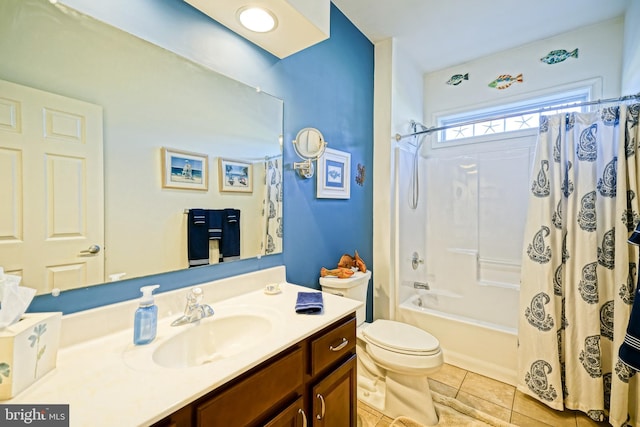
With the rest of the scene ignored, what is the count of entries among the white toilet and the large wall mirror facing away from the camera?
0

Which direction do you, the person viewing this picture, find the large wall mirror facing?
facing the viewer and to the right of the viewer

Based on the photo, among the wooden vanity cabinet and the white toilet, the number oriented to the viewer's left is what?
0

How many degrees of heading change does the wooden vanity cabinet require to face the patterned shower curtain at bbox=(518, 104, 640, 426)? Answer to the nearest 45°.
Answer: approximately 45° to its left

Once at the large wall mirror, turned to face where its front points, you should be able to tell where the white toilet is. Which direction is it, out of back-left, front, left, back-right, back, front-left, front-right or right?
front-left

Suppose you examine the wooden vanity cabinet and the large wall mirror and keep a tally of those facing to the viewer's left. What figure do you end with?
0

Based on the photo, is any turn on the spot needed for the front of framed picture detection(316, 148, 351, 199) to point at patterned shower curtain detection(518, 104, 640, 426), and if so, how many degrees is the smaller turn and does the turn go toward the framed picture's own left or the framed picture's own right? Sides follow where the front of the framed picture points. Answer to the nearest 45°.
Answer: approximately 45° to the framed picture's own left

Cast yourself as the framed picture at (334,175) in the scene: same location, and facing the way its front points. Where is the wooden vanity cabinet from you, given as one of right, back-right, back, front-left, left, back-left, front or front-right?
front-right

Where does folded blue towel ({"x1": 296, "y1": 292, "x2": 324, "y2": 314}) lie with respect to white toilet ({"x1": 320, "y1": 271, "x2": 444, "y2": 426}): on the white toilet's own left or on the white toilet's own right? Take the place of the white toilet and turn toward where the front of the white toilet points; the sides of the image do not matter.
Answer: on the white toilet's own right

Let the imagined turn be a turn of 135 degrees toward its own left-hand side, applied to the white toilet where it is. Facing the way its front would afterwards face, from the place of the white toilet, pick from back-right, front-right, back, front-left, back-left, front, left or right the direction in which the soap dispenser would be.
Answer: back-left

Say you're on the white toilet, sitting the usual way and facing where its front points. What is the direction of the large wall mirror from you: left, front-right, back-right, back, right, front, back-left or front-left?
right

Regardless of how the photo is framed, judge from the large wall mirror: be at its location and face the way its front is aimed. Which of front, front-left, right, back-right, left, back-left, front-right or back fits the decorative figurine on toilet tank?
front-left
